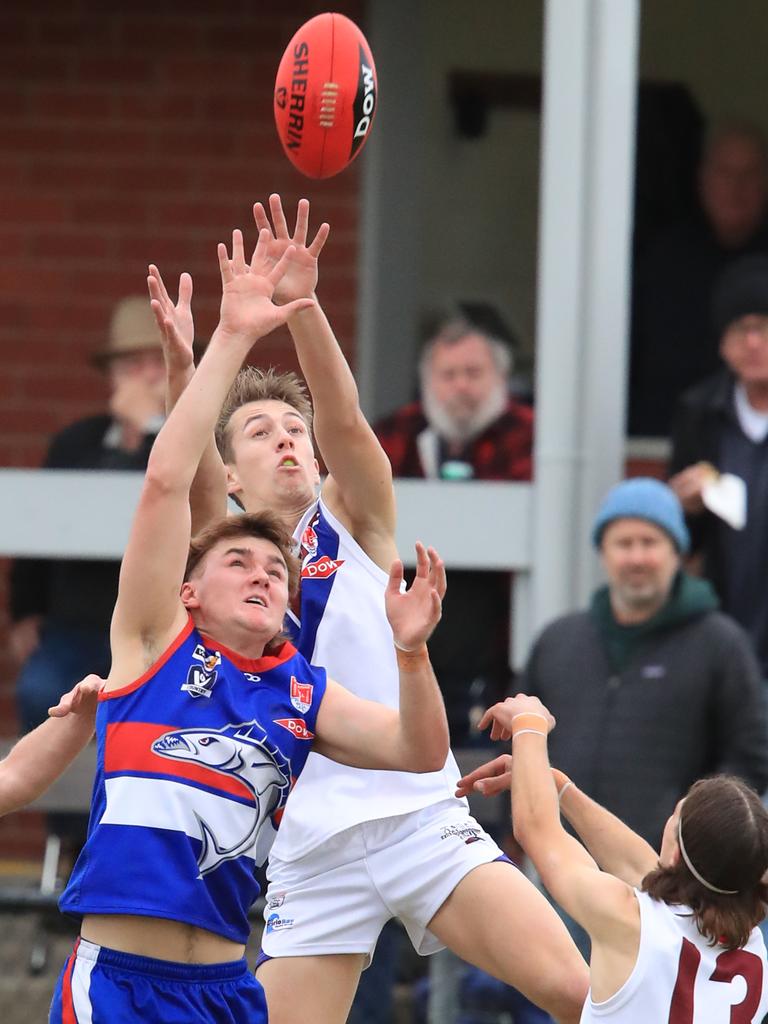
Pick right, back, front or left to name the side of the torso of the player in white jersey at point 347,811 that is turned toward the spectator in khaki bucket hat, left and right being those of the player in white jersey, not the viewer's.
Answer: back

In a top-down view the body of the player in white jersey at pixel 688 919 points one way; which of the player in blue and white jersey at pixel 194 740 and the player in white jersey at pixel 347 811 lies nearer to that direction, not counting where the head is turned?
the player in white jersey

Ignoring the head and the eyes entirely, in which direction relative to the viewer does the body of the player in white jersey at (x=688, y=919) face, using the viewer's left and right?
facing away from the viewer and to the left of the viewer

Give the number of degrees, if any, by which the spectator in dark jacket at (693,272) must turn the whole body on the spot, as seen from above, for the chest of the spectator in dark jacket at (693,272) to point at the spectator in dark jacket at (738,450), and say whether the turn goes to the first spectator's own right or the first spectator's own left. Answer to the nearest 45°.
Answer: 0° — they already face them

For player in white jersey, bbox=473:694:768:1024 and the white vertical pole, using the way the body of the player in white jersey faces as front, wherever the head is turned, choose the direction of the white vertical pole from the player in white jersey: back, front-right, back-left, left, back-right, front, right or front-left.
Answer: front-right

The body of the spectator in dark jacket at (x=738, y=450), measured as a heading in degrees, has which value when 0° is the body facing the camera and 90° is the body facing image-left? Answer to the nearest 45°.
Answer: approximately 0°

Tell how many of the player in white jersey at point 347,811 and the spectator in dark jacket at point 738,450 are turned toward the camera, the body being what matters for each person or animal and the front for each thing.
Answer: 2
